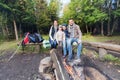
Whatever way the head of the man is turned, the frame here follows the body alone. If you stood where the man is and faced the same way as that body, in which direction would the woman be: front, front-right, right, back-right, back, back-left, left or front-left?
back-right

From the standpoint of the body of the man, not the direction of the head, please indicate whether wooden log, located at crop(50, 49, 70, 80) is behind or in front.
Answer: in front

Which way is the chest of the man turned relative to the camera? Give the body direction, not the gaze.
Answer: toward the camera
